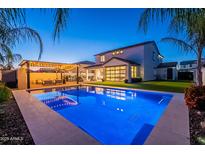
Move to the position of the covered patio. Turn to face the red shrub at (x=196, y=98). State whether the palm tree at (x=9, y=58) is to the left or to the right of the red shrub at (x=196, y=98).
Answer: right

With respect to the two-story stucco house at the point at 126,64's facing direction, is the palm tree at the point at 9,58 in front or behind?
in front

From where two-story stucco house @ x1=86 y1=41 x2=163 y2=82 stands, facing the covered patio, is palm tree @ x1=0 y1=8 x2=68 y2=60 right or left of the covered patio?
left

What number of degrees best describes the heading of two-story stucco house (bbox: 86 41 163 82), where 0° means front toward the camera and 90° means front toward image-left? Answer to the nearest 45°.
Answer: approximately 45°

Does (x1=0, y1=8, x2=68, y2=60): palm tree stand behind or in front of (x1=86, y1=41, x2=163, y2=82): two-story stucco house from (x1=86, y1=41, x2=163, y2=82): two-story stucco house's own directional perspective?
in front
